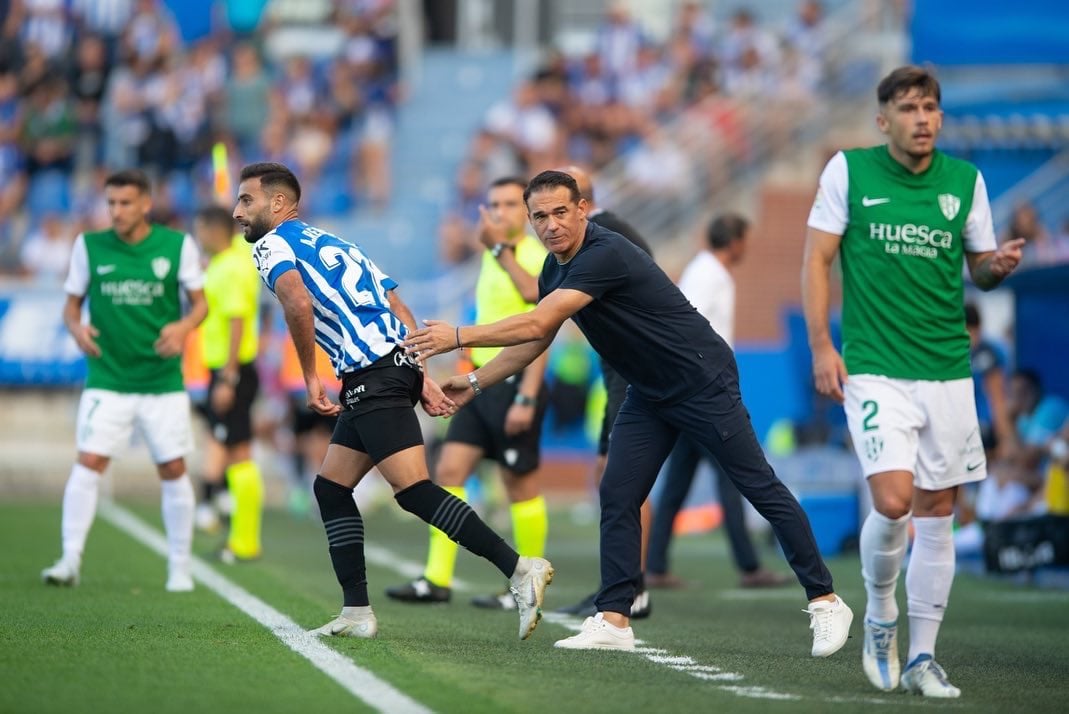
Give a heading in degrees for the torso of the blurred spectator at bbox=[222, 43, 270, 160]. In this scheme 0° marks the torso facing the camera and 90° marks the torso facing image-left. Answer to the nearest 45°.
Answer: approximately 0°

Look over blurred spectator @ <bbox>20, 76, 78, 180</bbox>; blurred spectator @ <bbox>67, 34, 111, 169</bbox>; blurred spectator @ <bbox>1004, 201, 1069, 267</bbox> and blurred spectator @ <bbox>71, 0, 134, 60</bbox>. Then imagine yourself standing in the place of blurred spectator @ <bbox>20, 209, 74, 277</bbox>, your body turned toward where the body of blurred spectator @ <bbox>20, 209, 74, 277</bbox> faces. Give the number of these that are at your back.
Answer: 3

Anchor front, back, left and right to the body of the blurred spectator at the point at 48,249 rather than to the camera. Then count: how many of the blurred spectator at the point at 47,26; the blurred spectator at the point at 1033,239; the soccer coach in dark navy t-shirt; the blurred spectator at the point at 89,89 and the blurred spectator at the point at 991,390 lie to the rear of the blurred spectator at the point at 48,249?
2

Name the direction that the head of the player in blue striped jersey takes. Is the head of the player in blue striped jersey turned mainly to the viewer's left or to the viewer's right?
to the viewer's left

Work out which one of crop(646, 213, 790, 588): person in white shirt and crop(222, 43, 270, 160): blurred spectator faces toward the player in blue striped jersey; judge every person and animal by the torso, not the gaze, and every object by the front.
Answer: the blurred spectator

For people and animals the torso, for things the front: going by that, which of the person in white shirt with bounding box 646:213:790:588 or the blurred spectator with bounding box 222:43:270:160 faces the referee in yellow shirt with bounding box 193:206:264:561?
the blurred spectator

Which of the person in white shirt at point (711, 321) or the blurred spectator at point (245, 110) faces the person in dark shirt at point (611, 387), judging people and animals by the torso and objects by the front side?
the blurred spectator

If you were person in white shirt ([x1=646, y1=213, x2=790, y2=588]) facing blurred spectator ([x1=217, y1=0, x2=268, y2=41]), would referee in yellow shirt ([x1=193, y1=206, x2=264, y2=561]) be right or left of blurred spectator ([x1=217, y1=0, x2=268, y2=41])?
left

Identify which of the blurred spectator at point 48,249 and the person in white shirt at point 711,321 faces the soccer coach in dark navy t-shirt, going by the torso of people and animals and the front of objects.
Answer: the blurred spectator

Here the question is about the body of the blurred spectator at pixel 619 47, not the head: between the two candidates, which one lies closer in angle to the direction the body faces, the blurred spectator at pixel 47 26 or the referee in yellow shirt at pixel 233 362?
the referee in yellow shirt
